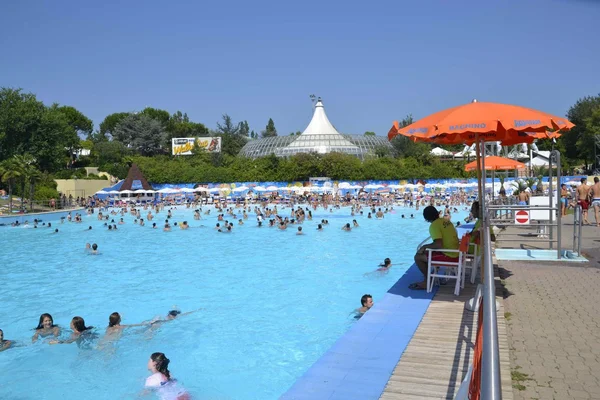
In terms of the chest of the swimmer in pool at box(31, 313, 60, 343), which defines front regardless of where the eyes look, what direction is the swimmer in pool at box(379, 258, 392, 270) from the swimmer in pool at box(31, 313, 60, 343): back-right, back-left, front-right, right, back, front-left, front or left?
left

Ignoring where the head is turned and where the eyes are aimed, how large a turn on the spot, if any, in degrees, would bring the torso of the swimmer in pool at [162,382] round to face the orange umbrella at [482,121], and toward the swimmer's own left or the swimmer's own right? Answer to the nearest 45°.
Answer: approximately 180°

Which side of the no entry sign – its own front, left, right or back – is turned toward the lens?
front

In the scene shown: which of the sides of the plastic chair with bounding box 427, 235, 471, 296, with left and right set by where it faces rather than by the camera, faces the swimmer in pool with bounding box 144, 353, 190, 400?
left

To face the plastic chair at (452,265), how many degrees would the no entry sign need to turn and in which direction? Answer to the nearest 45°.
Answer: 0° — it already faces it

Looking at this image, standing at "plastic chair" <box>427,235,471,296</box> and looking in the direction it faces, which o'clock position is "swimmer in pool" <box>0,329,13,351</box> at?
The swimmer in pool is roughly at 12 o'clock from the plastic chair.

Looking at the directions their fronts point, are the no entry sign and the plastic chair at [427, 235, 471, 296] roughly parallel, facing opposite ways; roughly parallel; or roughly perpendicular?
roughly perpendicular

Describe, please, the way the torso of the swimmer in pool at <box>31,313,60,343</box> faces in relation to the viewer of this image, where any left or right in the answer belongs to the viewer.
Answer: facing the viewer

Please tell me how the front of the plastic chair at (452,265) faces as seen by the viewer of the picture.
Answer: facing to the left of the viewer
